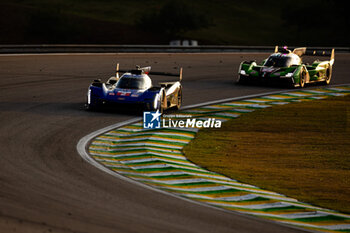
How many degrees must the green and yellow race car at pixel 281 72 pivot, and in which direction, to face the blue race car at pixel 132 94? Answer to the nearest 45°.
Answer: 0° — it already faces it

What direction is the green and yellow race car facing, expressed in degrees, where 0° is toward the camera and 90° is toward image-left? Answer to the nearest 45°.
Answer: approximately 45°

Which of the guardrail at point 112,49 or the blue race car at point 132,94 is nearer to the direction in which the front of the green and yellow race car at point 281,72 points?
the blue race car

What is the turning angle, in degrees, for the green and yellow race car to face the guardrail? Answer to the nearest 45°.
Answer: approximately 90° to its right
